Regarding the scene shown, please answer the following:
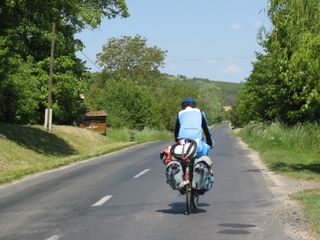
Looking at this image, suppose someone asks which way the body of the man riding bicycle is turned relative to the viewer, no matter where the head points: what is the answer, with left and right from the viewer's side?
facing away from the viewer

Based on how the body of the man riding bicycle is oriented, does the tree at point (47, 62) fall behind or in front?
in front
